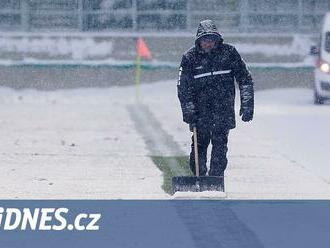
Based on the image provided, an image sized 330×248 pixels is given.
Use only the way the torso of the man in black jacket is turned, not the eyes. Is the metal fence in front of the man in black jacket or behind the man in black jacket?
behind

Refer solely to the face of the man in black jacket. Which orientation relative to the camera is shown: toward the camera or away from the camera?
toward the camera

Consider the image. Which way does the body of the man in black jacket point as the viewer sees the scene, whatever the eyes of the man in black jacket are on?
toward the camera

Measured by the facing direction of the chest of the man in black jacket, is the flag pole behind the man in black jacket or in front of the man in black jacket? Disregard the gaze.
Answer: behind
